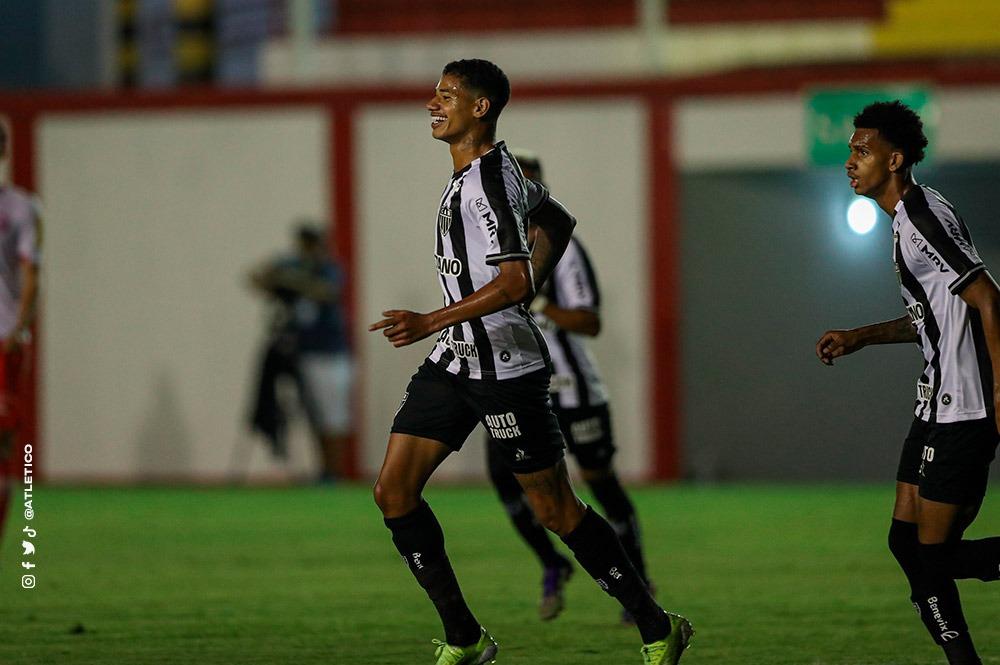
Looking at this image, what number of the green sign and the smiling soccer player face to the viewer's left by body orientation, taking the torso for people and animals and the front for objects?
1

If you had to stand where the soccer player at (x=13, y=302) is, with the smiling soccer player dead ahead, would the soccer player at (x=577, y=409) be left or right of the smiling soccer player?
left

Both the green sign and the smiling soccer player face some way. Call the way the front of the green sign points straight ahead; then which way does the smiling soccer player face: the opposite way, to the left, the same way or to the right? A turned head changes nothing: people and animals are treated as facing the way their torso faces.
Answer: to the right

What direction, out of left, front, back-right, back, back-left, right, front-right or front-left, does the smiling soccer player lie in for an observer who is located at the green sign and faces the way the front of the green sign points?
front

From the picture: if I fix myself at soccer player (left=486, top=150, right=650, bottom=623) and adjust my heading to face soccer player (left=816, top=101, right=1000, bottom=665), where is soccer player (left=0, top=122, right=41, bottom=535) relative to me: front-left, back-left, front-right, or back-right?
back-right

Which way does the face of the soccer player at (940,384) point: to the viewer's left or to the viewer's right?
to the viewer's left

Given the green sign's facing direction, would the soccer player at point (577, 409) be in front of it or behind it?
in front

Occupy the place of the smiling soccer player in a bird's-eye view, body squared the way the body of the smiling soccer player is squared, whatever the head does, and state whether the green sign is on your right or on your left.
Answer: on your right

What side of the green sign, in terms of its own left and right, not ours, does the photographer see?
front

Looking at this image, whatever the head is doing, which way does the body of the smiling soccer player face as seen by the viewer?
to the viewer's left

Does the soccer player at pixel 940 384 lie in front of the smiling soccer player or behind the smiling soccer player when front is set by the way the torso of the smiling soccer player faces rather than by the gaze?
behind
